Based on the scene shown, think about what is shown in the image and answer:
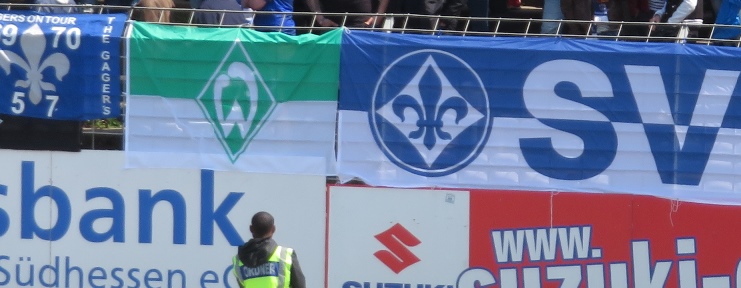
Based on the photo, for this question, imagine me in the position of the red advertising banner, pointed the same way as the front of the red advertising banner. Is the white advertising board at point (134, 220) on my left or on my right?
on my right

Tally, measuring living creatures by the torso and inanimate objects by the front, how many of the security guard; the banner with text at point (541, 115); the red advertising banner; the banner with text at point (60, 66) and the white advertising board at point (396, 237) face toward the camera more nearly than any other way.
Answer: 4

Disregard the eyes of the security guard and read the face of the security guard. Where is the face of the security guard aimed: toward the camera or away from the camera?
away from the camera

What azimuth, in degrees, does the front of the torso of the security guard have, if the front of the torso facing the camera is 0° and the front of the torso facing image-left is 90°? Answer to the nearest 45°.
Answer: approximately 225°

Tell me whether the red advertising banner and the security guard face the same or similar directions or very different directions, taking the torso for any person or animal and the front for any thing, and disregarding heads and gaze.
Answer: very different directions

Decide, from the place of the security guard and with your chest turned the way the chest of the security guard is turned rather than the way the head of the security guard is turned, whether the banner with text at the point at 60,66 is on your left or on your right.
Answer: on your left

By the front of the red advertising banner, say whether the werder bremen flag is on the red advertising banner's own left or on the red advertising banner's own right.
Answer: on the red advertising banner's own right

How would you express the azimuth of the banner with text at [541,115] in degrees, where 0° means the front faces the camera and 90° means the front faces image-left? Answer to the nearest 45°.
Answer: approximately 0°
